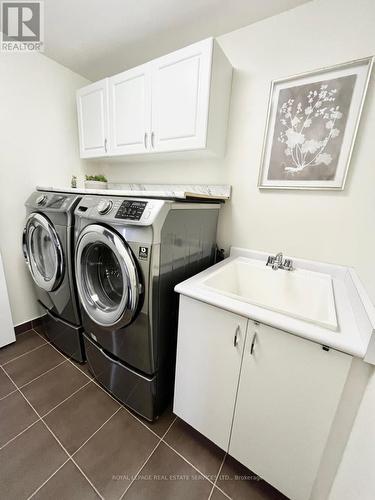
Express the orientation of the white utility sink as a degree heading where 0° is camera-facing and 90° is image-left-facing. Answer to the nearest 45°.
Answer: approximately 45°

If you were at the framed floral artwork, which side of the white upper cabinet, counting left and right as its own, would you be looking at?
left

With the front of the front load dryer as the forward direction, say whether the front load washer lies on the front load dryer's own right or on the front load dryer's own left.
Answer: on the front load dryer's own left

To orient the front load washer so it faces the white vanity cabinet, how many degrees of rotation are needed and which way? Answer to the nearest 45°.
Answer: approximately 90° to its left

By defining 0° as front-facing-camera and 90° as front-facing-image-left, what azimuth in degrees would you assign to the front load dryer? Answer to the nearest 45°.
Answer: approximately 45°

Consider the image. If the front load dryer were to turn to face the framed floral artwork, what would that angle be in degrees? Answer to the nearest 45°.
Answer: approximately 90° to its left

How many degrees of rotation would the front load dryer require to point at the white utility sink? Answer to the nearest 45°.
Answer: approximately 90° to its left

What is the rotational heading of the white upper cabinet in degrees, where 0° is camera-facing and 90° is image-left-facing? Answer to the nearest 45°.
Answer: approximately 45°
